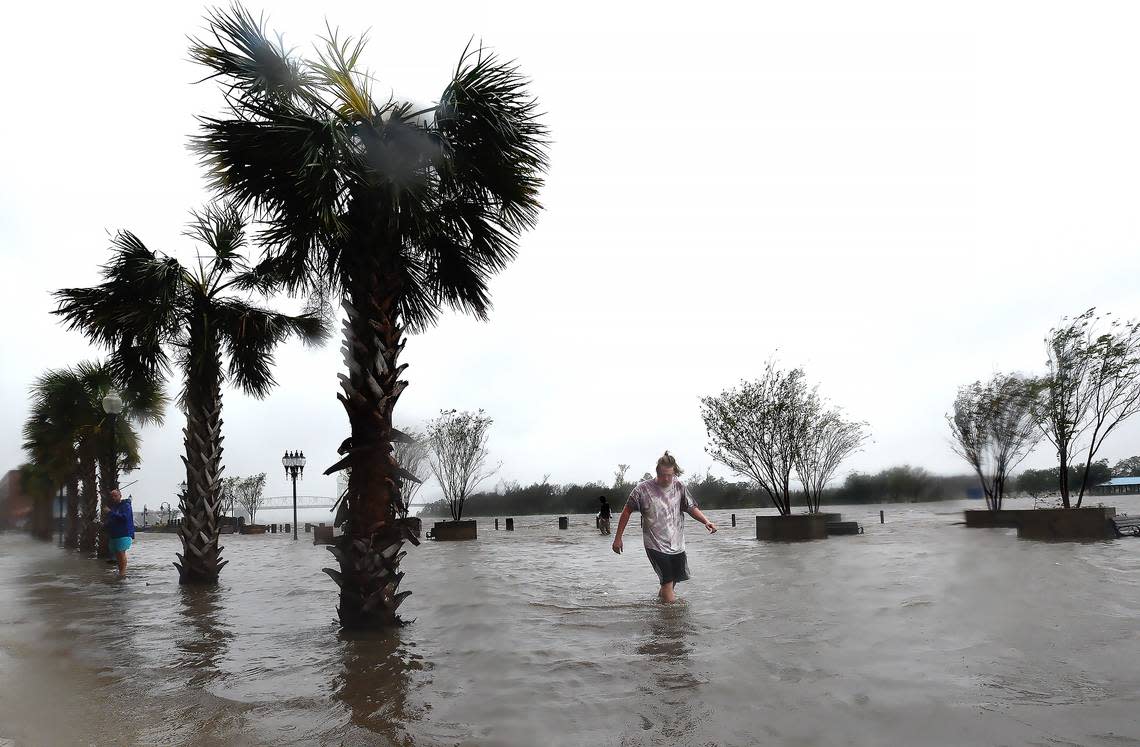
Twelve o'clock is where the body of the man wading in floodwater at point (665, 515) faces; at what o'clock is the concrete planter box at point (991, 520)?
The concrete planter box is roughly at 7 o'clock from the man wading in floodwater.

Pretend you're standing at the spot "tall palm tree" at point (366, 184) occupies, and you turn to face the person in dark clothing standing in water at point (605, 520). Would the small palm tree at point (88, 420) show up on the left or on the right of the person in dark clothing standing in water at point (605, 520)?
left

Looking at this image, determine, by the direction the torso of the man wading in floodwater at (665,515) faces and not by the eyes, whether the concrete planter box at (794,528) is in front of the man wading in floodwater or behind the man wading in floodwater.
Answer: behind

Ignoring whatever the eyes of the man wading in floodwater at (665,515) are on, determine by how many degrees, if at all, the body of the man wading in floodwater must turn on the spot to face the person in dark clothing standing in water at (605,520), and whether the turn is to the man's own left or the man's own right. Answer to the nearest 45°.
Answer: approximately 180°

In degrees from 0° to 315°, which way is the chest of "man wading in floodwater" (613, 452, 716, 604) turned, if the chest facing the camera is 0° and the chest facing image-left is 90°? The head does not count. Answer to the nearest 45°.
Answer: approximately 0°

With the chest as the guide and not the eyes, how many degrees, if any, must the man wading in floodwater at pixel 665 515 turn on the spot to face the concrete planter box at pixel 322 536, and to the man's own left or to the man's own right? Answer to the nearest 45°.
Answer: approximately 135° to the man's own right

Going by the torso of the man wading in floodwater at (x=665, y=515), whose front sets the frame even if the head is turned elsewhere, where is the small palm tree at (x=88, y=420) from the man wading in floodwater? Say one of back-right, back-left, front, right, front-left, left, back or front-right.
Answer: back-right

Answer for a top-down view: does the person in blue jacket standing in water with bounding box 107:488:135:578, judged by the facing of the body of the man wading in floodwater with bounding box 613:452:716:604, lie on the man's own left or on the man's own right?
on the man's own right
